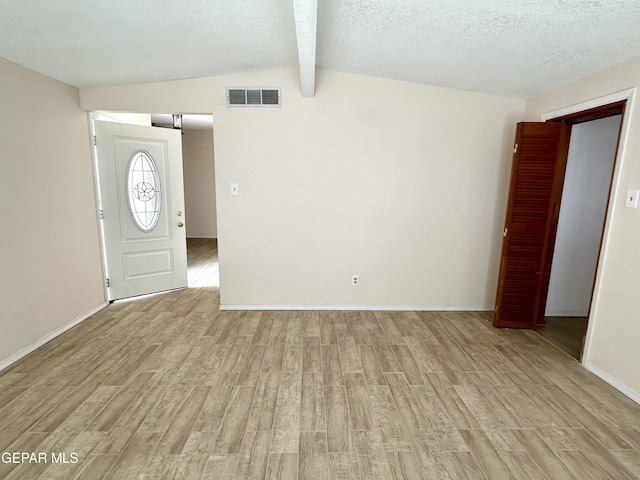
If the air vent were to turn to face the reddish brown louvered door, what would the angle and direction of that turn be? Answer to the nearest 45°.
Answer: approximately 90° to its left

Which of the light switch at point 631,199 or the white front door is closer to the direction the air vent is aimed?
the light switch

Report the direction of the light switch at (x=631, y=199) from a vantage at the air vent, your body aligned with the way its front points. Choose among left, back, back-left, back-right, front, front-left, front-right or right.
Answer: front-left

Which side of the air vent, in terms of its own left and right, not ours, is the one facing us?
front

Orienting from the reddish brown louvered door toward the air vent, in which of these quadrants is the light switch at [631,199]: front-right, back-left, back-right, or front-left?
back-left

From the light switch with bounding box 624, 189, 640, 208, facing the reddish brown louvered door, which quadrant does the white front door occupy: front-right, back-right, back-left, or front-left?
front-left

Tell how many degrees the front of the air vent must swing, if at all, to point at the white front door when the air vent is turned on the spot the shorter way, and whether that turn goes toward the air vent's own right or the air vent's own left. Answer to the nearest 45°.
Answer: approximately 135° to the air vent's own right
